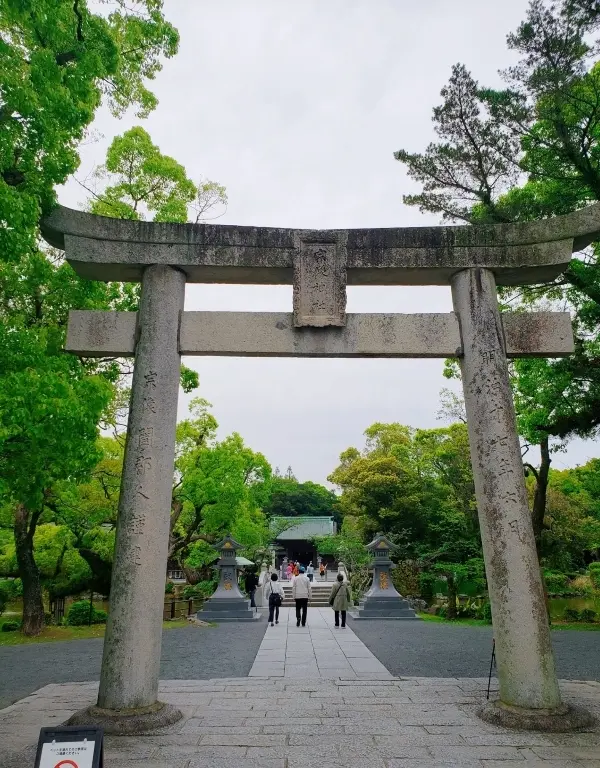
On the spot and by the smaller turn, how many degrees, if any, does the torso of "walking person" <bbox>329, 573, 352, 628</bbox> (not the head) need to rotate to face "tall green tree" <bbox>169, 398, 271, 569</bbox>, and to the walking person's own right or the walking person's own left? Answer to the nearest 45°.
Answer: approximately 45° to the walking person's own left

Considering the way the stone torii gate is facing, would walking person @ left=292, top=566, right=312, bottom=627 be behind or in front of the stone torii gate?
behind

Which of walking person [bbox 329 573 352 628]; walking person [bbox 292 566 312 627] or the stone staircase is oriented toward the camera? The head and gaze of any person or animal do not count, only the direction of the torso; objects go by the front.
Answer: the stone staircase

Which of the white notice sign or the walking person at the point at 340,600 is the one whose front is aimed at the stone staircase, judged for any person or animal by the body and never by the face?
the walking person

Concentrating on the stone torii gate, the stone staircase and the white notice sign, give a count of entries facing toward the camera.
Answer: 3

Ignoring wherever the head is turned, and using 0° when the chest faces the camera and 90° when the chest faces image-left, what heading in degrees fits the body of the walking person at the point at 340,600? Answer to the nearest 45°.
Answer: approximately 180°

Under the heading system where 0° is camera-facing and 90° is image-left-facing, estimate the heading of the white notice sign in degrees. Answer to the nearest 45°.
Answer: approximately 0°

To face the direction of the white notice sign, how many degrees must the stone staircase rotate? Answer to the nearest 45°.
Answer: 0° — it already faces it

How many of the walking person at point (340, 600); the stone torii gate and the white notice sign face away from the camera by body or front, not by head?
1

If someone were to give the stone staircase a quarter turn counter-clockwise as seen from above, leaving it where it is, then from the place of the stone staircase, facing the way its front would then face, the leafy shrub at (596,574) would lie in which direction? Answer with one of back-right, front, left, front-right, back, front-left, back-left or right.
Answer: front-right

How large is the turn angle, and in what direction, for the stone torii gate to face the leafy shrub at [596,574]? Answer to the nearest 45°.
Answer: approximately 135° to its left

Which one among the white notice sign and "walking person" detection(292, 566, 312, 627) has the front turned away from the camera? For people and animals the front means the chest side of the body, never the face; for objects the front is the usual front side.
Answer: the walking person

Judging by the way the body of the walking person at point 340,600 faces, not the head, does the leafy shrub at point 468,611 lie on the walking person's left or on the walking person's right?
on the walking person's right

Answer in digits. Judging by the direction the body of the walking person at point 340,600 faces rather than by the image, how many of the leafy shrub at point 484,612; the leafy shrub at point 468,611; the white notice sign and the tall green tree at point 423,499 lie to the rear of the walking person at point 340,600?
1

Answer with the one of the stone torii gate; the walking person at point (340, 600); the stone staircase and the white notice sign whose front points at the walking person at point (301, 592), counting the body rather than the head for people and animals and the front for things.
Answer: the stone staircase

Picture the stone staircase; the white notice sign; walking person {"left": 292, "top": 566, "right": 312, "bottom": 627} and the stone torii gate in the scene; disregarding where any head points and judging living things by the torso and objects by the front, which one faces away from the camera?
the walking person

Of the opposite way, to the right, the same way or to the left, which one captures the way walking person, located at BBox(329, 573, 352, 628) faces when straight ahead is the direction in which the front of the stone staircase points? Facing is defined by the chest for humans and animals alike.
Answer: the opposite way

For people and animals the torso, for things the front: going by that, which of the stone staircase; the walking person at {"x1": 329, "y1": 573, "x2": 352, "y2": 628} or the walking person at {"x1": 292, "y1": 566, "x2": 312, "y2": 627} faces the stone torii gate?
the stone staircase
